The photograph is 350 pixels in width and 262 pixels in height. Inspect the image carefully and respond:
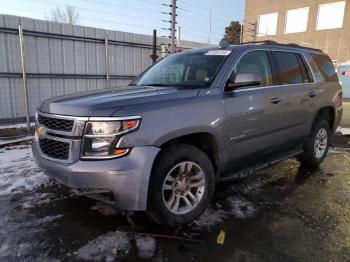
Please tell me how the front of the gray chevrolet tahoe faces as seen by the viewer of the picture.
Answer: facing the viewer and to the left of the viewer

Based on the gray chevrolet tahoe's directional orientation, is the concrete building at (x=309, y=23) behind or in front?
behind
